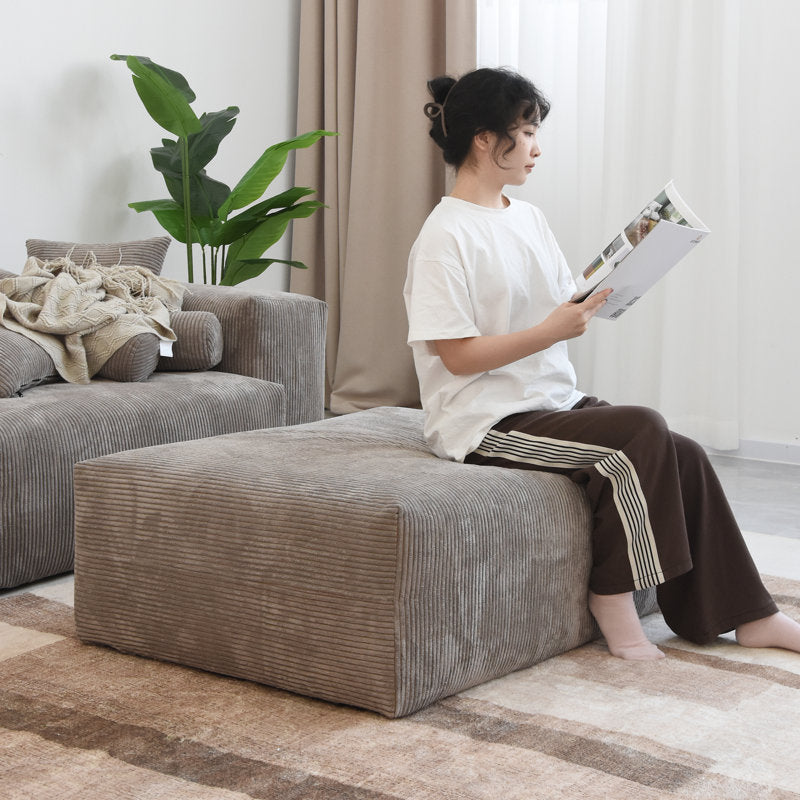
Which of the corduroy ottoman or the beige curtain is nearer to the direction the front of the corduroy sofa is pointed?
the corduroy ottoman

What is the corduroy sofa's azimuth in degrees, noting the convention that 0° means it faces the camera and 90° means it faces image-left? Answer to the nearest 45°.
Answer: approximately 315°

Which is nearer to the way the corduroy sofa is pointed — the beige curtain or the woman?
the woman

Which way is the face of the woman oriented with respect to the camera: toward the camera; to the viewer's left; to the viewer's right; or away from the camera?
to the viewer's right

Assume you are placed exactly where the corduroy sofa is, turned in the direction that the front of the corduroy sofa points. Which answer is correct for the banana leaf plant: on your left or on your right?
on your left

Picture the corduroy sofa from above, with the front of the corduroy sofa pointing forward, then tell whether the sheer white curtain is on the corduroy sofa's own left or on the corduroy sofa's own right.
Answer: on the corduroy sofa's own left
